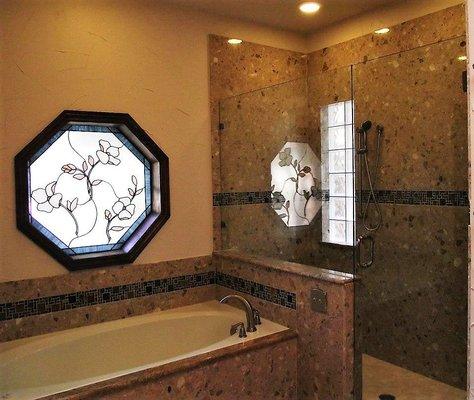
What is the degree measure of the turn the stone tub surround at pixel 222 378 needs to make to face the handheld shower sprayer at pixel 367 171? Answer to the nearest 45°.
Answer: approximately 90° to its left

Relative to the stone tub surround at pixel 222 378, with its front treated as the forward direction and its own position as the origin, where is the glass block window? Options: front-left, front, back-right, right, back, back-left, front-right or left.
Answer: left

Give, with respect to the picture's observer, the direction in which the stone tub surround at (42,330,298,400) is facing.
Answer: facing the viewer and to the right of the viewer
